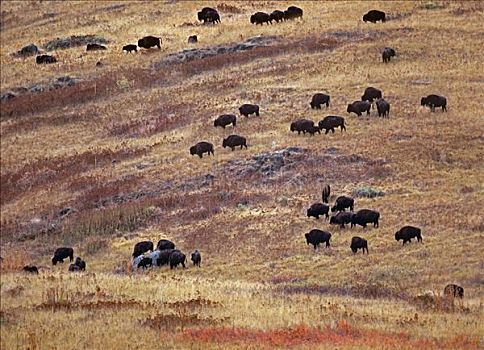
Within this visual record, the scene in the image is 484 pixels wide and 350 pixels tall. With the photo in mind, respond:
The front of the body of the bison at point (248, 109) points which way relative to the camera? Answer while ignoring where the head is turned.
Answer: to the viewer's left

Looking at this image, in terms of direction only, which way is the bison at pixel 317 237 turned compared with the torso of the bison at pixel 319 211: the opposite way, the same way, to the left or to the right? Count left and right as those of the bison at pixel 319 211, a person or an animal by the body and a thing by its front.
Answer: the same way

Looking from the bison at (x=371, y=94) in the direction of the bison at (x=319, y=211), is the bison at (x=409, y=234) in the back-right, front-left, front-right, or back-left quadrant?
front-left

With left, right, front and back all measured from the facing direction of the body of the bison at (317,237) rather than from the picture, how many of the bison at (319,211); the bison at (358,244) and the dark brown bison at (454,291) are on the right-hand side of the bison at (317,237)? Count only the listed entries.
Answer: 1

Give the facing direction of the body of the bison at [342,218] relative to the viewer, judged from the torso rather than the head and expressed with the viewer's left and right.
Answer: facing to the left of the viewer

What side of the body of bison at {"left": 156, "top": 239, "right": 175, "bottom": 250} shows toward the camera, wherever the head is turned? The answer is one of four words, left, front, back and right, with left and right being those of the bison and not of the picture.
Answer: left

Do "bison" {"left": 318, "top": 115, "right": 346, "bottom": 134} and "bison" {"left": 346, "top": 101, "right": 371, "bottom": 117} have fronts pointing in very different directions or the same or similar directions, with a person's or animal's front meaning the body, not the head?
same or similar directions

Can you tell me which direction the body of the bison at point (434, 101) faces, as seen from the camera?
to the viewer's left

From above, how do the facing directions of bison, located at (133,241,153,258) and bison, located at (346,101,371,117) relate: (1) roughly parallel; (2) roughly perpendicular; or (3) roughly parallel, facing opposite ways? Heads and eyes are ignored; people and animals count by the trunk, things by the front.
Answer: roughly parallel

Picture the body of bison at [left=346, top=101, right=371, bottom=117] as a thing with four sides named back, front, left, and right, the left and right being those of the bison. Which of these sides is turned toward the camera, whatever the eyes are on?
left

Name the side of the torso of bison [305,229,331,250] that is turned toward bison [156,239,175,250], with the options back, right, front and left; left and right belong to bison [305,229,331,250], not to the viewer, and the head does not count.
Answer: front
